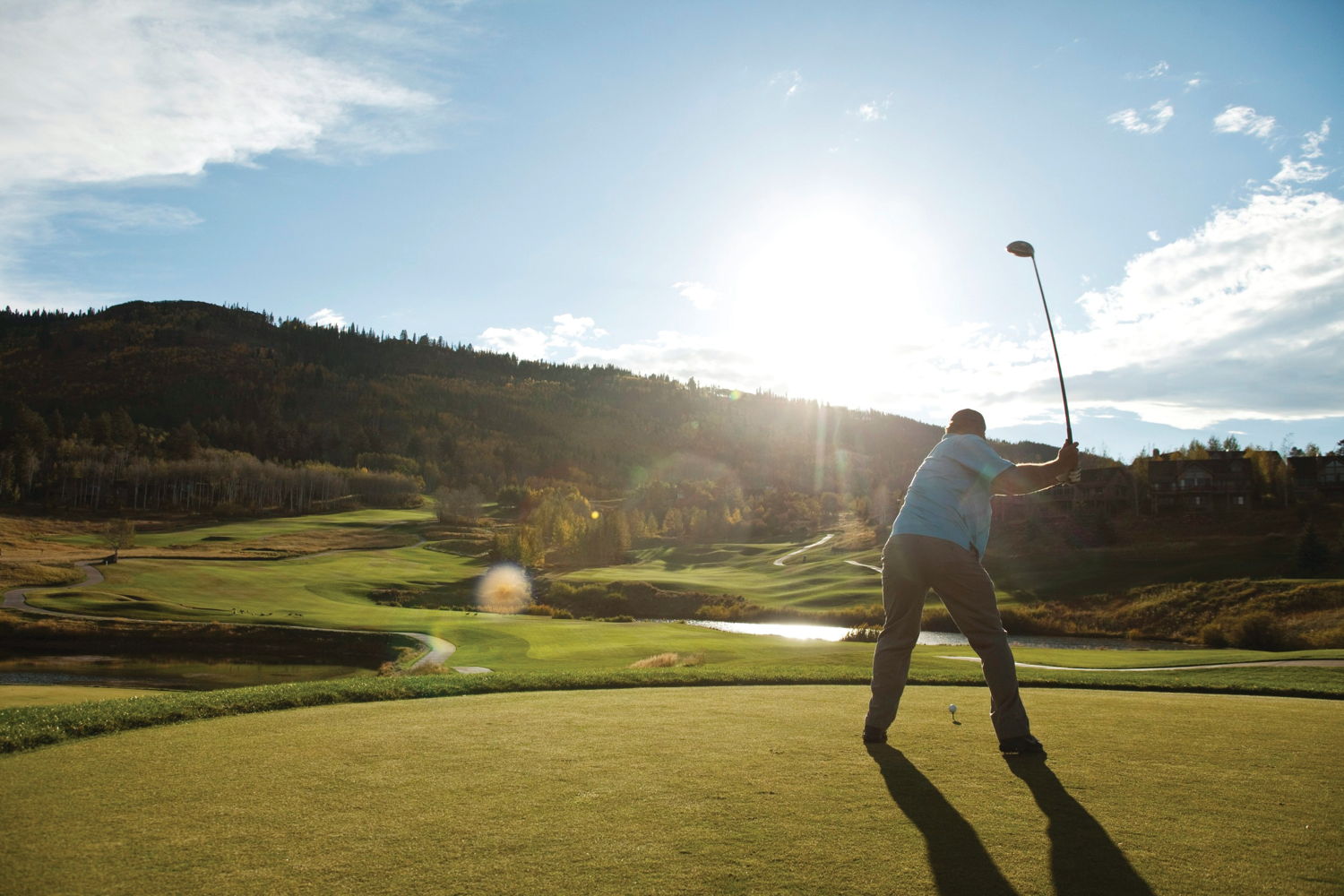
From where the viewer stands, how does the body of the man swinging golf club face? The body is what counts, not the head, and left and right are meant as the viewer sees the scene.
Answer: facing away from the viewer and to the right of the viewer
